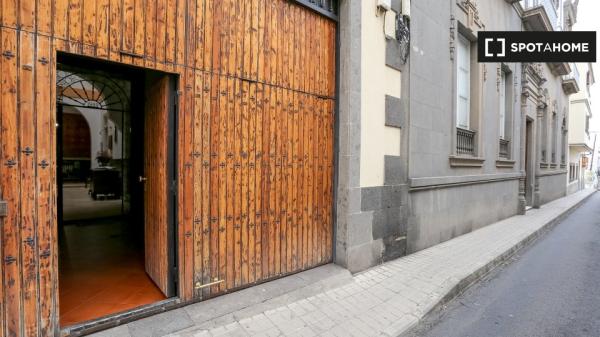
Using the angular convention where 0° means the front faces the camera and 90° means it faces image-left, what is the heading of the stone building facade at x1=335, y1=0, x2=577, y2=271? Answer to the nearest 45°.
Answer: approximately 315°

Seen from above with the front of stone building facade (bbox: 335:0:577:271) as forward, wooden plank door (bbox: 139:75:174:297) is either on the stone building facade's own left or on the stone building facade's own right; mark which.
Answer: on the stone building facade's own right
